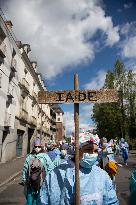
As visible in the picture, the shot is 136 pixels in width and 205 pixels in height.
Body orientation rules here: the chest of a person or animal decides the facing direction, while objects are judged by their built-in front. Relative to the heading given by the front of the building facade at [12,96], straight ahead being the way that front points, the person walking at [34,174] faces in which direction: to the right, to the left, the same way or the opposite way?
to the right

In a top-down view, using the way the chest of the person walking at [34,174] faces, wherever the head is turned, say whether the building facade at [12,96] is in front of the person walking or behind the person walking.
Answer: behind

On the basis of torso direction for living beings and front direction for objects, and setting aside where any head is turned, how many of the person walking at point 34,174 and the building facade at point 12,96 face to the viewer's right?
1

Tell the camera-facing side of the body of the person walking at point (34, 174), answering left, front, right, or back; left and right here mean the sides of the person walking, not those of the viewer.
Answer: front

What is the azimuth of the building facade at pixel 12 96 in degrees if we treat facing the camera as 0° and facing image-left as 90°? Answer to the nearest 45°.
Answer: approximately 270°

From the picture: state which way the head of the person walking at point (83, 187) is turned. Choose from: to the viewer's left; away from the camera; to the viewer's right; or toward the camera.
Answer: toward the camera

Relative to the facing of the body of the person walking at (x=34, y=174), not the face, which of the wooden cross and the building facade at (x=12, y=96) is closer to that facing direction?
the wooden cross
